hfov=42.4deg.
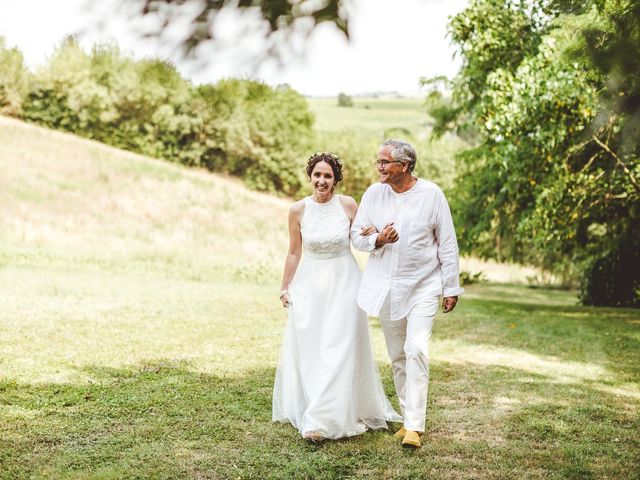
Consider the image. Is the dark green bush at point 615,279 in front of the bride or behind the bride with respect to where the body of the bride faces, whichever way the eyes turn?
behind

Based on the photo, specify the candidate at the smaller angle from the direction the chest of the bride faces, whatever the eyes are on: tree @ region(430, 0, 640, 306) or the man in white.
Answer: the man in white

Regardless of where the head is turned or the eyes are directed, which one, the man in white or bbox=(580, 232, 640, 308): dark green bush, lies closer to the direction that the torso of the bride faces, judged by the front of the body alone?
the man in white

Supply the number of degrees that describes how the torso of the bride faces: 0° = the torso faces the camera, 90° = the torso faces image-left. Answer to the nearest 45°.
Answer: approximately 0°

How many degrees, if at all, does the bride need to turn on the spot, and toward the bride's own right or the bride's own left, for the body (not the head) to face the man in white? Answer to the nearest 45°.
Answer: approximately 45° to the bride's own left

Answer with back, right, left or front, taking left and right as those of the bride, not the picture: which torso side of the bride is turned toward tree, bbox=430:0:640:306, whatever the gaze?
back
